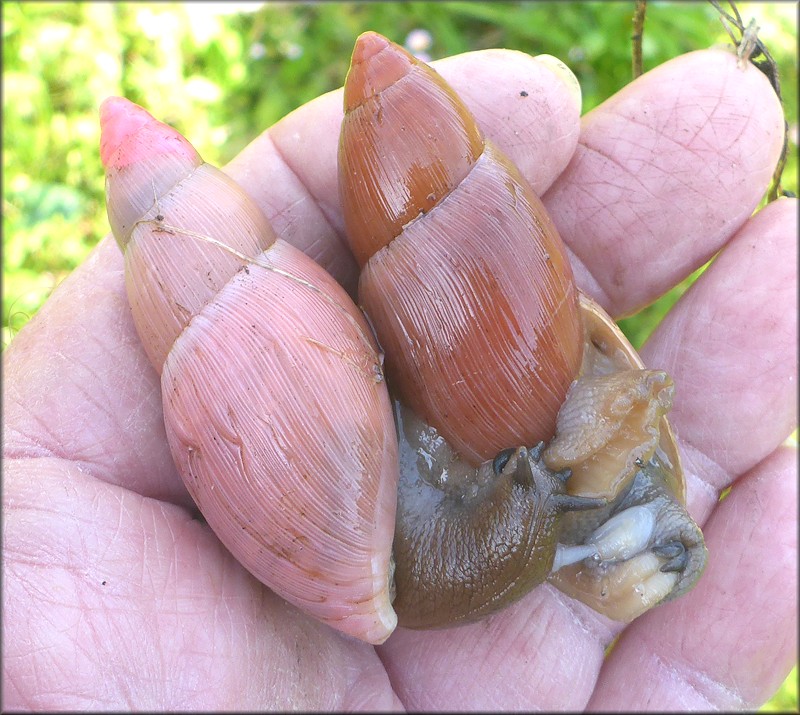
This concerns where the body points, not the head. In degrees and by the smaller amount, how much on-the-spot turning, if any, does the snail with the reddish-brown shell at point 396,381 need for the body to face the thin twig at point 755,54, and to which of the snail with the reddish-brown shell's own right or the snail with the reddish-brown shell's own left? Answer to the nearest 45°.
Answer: approximately 45° to the snail's own left

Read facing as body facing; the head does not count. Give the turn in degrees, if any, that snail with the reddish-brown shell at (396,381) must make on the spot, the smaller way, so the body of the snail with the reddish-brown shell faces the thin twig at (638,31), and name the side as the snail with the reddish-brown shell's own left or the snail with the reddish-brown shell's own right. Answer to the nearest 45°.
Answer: approximately 45° to the snail's own left

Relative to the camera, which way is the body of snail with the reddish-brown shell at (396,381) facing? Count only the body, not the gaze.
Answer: to the viewer's right
